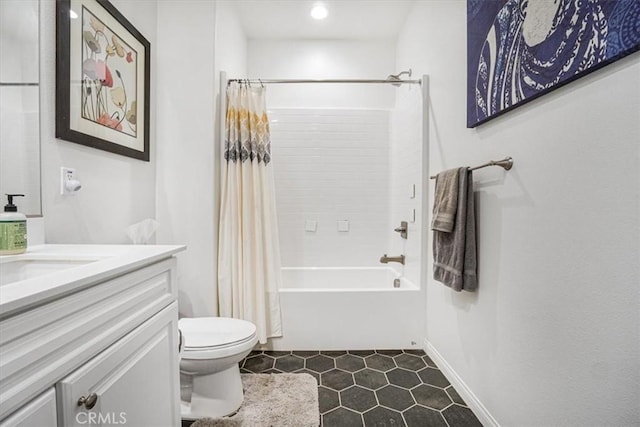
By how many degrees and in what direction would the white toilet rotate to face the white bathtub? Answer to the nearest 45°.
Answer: approximately 45° to its left

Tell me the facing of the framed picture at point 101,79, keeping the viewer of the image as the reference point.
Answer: facing the viewer and to the right of the viewer

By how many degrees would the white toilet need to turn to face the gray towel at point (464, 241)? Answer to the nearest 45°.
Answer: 0° — it already faces it

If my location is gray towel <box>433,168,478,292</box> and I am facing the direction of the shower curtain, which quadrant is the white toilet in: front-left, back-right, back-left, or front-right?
front-left

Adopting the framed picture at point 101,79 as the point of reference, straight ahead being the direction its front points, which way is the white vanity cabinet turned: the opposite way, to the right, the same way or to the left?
the same way

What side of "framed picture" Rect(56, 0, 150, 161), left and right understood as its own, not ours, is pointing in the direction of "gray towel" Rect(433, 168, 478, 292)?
front

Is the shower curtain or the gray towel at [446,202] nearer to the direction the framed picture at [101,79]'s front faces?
the gray towel

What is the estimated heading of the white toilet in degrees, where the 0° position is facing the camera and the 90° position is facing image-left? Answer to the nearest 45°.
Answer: approximately 270°

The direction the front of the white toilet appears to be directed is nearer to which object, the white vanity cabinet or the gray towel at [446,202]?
the gray towel

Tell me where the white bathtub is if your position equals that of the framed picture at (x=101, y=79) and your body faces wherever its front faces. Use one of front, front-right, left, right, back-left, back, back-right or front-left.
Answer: front-left

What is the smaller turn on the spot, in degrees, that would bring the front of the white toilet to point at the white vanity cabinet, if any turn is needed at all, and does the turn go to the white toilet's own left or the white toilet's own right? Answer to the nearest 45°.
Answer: approximately 90° to the white toilet's own right

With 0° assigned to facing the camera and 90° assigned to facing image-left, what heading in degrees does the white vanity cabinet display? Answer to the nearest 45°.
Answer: approximately 315°

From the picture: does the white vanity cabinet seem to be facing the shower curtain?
no

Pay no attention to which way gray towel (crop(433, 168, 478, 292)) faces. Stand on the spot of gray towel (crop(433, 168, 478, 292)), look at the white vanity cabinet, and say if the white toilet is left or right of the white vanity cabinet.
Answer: right

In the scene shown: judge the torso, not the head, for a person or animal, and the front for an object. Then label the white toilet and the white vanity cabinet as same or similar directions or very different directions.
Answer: same or similar directions

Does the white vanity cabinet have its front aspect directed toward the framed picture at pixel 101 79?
no

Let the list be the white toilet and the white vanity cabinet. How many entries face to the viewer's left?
0

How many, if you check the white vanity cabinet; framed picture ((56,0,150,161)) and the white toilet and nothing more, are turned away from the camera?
0

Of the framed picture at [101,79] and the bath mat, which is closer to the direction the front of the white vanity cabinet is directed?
the bath mat
